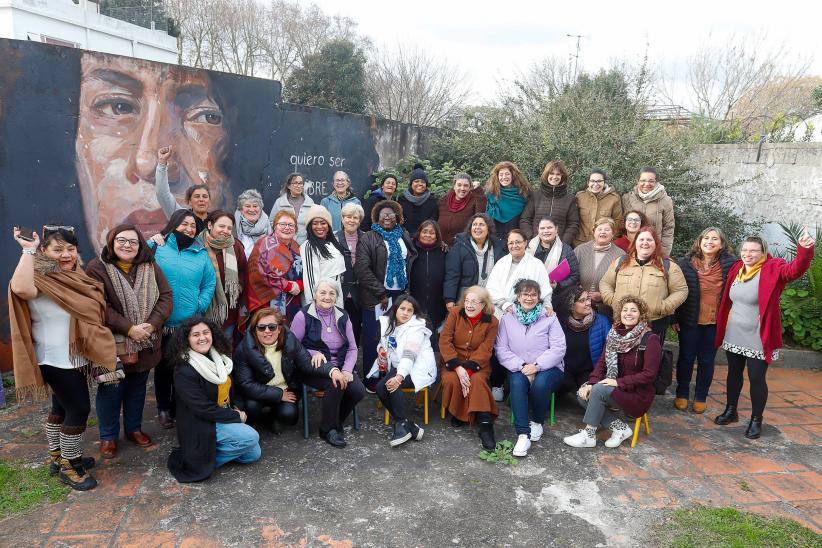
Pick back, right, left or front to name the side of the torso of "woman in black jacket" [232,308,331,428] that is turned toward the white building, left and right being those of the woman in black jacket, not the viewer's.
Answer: back

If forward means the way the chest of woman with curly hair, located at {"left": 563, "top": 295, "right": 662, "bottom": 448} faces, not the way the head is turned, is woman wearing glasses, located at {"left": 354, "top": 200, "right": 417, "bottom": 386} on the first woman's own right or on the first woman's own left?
on the first woman's own right

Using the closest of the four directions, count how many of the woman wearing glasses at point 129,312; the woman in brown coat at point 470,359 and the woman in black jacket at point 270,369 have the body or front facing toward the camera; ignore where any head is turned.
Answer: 3

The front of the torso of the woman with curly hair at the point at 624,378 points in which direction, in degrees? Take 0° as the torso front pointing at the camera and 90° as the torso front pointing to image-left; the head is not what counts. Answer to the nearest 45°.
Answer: approximately 45°

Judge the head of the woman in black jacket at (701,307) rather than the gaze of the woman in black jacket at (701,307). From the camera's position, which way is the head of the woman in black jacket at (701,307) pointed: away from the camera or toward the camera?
toward the camera

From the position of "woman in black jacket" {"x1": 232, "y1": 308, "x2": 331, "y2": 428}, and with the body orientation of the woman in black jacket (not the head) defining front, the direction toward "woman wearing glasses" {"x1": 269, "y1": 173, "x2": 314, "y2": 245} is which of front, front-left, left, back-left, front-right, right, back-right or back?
back

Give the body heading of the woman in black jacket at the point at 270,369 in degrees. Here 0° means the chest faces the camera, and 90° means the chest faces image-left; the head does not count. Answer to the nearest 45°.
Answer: approximately 0°

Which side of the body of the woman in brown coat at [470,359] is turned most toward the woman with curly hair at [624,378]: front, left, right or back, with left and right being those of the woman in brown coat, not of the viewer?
left

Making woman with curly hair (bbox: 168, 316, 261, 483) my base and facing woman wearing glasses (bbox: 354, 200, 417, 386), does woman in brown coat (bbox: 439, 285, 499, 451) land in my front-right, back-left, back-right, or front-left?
front-right

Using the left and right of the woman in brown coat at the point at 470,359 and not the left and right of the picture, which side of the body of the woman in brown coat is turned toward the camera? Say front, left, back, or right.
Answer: front

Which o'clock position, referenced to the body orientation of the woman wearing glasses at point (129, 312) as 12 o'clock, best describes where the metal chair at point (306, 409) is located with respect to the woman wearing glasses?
The metal chair is roughly at 9 o'clock from the woman wearing glasses.

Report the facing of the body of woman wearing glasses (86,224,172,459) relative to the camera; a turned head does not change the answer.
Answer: toward the camera

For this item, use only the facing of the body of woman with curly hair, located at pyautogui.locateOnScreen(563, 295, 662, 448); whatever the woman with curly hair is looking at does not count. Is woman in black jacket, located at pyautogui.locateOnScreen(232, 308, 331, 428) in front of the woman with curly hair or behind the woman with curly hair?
in front

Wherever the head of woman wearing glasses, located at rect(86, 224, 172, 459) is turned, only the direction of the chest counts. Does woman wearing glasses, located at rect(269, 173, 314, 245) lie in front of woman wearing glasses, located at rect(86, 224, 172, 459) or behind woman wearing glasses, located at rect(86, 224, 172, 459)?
behind

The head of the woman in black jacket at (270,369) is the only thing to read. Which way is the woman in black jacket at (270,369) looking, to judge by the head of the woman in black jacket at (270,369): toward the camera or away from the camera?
toward the camera

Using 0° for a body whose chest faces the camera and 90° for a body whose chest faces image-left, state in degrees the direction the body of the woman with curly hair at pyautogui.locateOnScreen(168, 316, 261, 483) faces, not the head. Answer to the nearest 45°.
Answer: approximately 315°

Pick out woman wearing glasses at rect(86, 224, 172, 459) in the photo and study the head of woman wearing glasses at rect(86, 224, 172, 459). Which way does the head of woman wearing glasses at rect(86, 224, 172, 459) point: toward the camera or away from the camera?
toward the camera

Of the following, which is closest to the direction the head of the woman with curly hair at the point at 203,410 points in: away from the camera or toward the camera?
toward the camera
